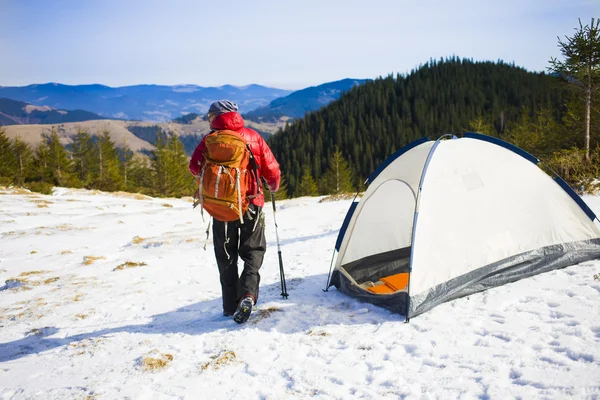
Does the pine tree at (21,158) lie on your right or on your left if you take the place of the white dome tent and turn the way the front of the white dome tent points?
on your right

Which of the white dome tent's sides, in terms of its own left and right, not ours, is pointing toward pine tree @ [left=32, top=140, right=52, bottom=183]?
right

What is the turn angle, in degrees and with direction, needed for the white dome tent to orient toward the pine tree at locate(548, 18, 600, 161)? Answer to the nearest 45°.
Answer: approximately 135° to its right

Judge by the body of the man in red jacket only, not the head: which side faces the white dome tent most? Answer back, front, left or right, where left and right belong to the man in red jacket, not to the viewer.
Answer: right

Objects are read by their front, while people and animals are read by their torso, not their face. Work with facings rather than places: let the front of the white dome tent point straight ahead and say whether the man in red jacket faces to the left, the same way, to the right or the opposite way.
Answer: to the right

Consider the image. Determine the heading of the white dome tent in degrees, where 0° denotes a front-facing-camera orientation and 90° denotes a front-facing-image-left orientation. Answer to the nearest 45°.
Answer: approximately 45°

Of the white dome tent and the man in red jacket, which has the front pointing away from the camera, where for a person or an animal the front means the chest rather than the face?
the man in red jacket

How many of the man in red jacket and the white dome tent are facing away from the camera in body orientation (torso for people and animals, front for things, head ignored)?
1

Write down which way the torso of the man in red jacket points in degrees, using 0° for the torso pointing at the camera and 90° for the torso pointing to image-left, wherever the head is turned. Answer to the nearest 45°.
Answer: approximately 180°
